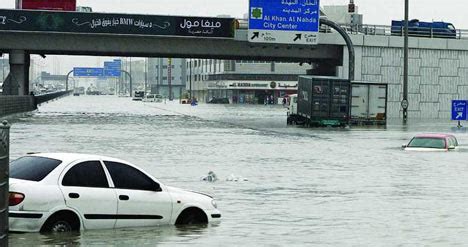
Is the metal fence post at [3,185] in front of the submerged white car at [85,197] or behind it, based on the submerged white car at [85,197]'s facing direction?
behind

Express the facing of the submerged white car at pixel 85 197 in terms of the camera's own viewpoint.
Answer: facing away from the viewer and to the right of the viewer

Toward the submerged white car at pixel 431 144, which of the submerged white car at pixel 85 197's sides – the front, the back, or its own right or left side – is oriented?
front

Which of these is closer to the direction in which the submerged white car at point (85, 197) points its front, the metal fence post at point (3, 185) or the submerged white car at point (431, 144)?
the submerged white car
